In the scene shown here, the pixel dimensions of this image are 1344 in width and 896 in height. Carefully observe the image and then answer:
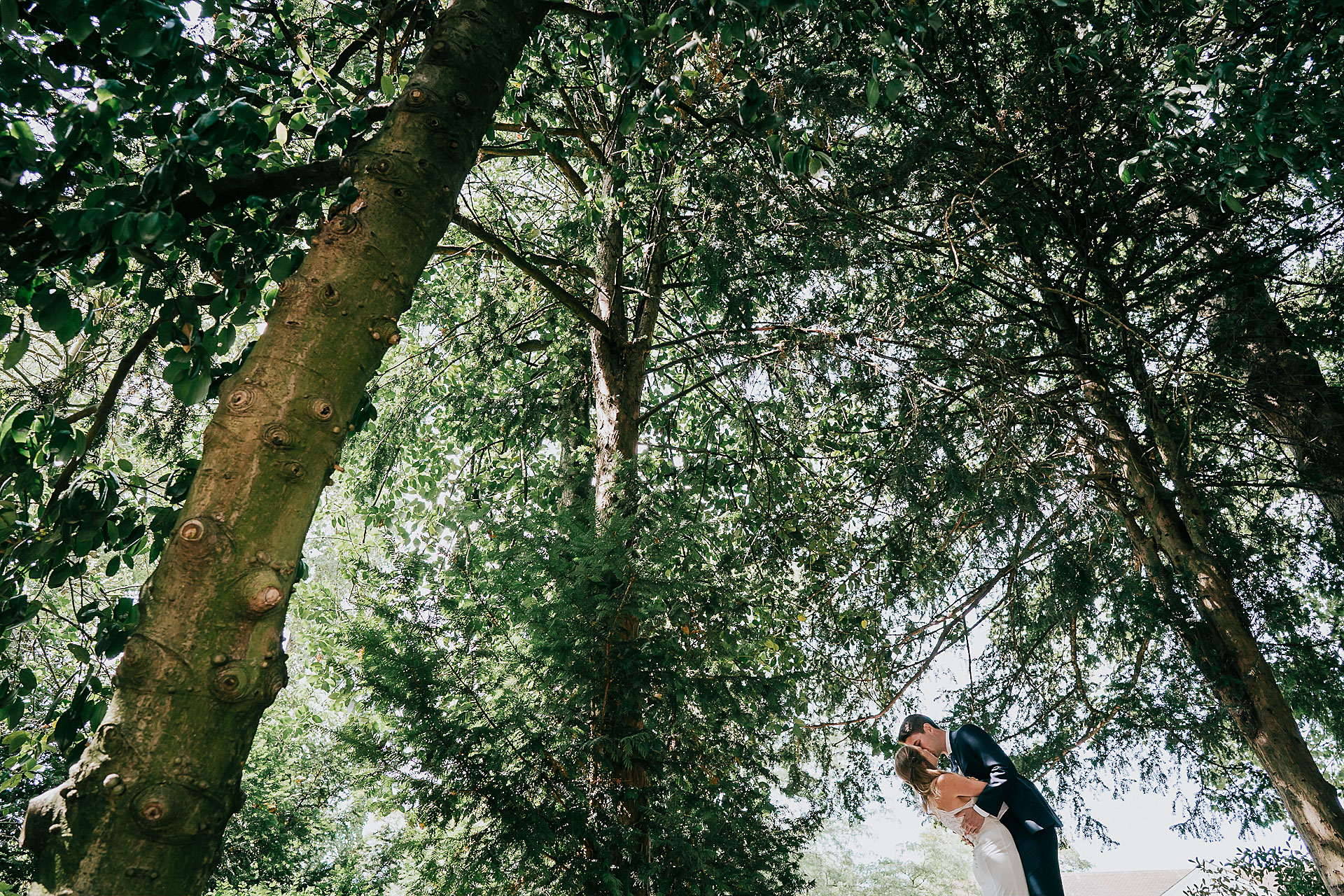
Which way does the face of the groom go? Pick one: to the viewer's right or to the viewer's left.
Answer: to the viewer's left

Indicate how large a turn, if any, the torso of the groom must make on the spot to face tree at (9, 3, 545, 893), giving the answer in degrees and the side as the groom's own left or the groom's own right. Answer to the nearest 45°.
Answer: approximately 45° to the groom's own left

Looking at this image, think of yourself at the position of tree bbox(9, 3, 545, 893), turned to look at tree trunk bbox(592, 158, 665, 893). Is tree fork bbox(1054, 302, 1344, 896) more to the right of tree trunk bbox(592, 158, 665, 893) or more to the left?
right

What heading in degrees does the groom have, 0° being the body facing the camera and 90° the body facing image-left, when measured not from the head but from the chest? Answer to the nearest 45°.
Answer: approximately 90°

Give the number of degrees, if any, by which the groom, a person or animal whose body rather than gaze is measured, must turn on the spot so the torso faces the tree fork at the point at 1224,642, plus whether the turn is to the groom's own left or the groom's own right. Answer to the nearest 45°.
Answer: approximately 135° to the groom's own right

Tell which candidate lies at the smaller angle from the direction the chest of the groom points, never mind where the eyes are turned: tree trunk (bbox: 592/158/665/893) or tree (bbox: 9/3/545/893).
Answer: the tree trunk
